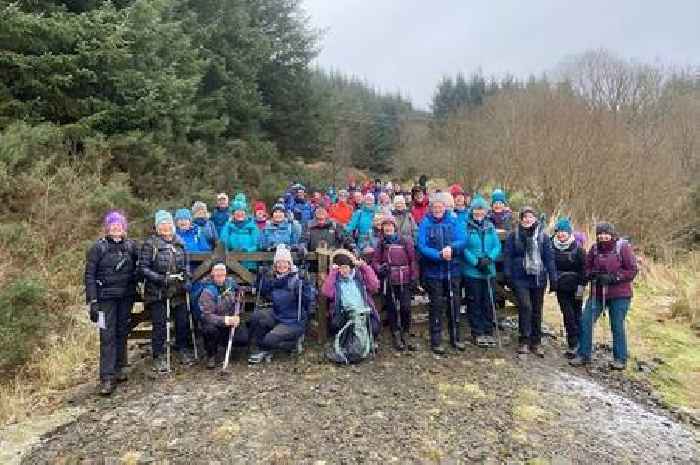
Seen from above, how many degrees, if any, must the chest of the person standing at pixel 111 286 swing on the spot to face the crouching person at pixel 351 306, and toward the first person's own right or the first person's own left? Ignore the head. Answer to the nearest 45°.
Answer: approximately 90° to the first person's own left

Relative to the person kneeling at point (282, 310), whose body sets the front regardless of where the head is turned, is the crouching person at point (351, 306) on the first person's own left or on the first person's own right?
on the first person's own left

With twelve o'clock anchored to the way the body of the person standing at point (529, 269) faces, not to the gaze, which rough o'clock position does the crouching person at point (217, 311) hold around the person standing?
The crouching person is roughly at 2 o'clock from the person standing.

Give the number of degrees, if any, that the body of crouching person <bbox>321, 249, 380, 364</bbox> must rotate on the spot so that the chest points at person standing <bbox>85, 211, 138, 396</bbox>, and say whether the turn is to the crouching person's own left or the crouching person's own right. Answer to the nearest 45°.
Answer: approximately 90° to the crouching person's own right

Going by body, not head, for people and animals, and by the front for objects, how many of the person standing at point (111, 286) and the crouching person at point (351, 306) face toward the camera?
2
